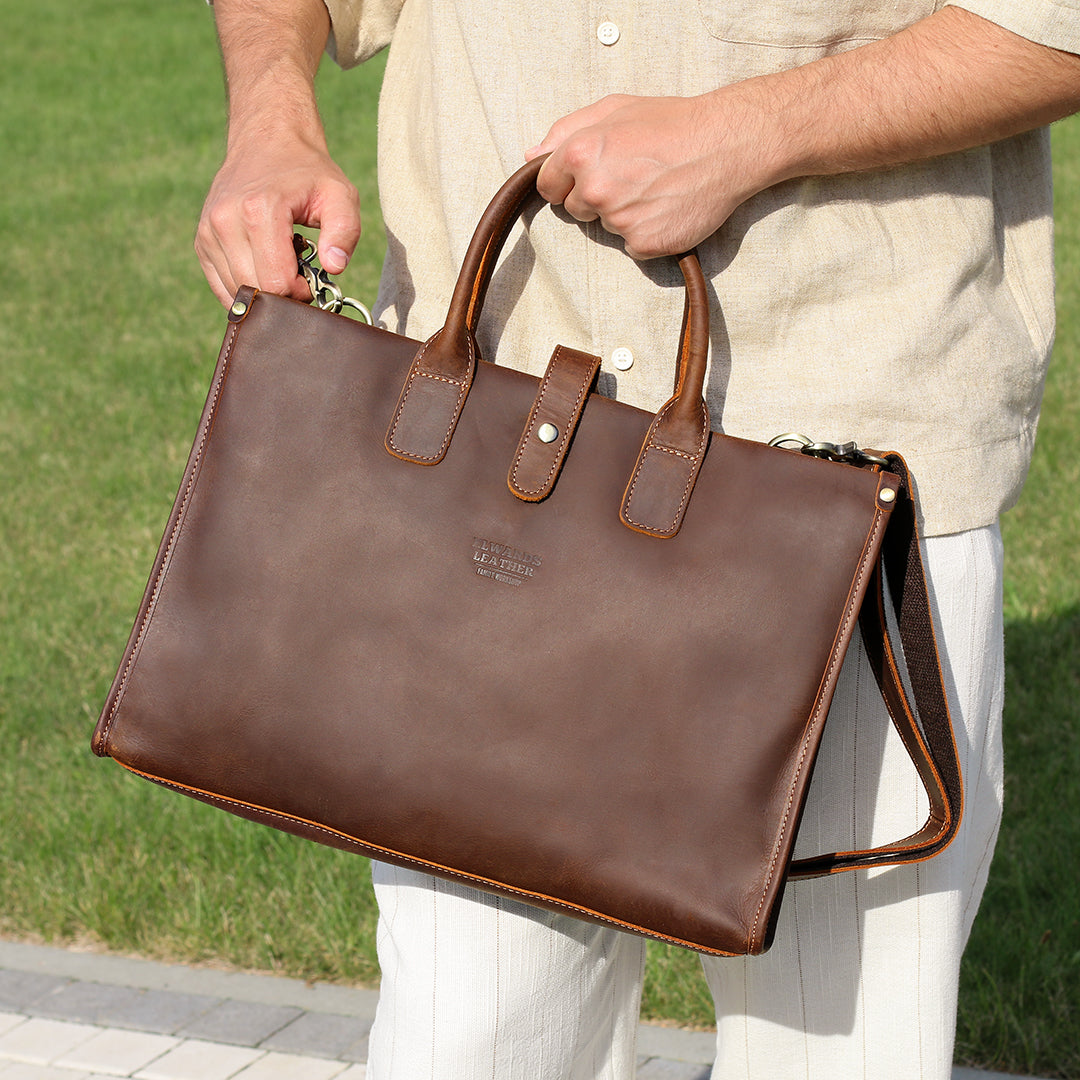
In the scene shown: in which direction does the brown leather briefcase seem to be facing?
toward the camera
